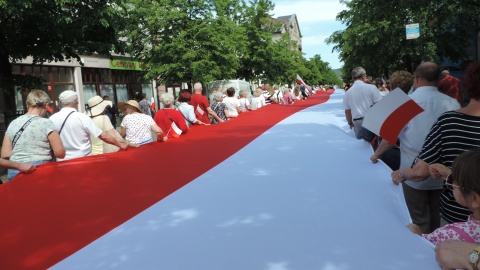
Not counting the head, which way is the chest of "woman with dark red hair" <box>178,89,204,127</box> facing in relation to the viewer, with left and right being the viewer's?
facing away from the viewer and to the right of the viewer

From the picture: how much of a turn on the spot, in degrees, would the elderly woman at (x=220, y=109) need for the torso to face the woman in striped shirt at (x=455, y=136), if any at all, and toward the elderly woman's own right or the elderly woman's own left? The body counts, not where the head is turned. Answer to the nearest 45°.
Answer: approximately 135° to the elderly woman's own right

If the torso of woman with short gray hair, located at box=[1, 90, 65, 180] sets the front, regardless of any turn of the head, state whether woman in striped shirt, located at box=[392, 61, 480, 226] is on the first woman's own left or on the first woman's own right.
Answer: on the first woman's own right

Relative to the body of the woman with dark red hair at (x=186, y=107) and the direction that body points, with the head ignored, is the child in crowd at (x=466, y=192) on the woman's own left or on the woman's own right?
on the woman's own right

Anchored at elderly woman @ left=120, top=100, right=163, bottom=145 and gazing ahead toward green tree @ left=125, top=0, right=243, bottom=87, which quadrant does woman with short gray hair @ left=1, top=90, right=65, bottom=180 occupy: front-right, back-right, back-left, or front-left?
back-left

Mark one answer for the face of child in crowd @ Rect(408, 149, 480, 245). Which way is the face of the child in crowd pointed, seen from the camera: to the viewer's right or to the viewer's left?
to the viewer's left

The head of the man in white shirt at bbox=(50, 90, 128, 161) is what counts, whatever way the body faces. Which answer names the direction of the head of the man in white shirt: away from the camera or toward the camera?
away from the camera
